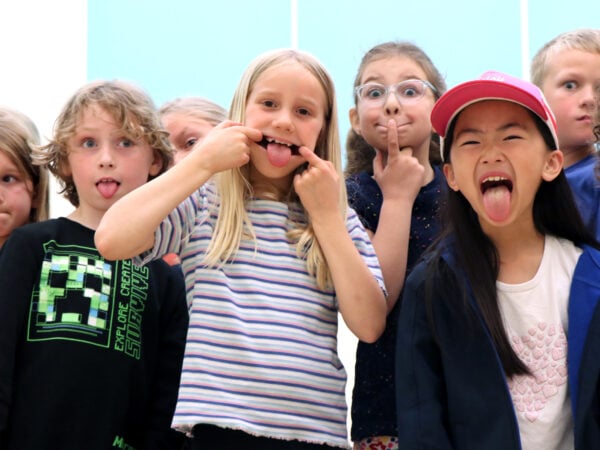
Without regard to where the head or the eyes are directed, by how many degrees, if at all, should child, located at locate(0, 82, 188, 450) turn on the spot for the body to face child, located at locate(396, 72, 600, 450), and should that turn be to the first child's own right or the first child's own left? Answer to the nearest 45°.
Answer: approximately 45° to the first child's own left

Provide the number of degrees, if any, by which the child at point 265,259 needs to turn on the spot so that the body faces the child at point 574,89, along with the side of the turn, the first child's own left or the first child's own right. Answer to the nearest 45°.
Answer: approximately 90° to the first child's own left

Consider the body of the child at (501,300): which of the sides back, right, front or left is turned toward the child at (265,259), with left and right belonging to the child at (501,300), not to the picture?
right

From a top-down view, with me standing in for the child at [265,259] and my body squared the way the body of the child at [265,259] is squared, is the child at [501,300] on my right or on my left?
on my left
